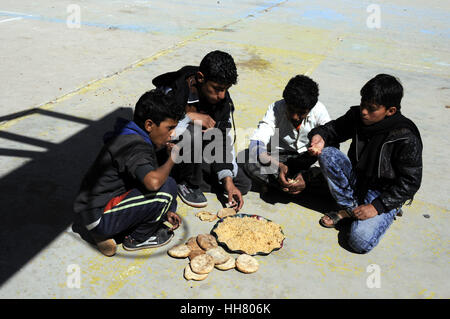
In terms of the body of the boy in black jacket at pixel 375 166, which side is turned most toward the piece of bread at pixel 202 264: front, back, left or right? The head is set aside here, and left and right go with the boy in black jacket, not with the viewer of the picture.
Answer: front

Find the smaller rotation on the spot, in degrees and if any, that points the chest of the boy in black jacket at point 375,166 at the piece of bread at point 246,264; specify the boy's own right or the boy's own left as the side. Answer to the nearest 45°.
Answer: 0° — they already face it

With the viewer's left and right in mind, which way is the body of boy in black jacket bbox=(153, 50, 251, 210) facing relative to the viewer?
facing the viewer and to the right of the viewer

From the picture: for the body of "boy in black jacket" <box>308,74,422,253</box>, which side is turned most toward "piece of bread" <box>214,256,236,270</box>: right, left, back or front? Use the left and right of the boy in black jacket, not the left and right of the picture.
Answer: front

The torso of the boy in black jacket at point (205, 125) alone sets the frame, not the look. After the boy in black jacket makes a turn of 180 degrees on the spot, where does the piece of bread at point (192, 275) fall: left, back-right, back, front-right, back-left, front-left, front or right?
back-left

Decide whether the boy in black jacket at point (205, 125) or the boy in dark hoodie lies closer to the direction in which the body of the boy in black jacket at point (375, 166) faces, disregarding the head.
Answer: the boy in dark hoodie

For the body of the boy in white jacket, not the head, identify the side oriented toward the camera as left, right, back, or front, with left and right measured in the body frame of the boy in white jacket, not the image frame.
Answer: front

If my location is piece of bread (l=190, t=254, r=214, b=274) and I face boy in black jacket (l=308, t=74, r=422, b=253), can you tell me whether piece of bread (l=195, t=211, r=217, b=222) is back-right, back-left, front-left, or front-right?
front-left

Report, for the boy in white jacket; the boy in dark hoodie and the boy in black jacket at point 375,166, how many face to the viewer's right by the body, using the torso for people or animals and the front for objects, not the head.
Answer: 1

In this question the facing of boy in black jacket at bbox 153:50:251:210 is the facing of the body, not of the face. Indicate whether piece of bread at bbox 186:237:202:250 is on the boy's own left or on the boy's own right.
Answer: on the boy's own right

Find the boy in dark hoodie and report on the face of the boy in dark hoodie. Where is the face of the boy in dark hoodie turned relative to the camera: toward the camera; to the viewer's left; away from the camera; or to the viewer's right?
to the viewer's right

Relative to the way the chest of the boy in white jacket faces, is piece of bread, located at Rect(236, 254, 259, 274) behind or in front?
in front

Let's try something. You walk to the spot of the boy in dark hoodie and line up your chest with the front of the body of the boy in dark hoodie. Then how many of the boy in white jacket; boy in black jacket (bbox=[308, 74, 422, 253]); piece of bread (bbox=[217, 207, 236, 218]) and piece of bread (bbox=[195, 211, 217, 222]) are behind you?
0

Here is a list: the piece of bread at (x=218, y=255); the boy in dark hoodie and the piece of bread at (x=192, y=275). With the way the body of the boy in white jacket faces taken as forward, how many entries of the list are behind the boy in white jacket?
0

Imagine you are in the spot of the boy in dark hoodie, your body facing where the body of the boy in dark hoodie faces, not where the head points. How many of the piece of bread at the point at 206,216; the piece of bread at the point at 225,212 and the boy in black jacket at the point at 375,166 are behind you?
0

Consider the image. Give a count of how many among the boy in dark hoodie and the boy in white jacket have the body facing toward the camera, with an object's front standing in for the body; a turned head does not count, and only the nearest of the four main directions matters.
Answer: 1

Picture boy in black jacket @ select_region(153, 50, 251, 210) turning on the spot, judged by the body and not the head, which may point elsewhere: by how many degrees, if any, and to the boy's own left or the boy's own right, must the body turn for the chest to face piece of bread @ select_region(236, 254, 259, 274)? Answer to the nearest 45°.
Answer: approximately 45° to the boy's own right

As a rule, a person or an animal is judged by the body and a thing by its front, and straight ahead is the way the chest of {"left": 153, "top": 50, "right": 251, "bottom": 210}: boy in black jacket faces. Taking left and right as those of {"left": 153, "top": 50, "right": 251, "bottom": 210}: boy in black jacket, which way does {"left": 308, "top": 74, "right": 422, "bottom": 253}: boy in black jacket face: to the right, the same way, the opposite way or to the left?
to the right

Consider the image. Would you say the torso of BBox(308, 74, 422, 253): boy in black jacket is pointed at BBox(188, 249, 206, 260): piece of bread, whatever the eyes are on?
yes

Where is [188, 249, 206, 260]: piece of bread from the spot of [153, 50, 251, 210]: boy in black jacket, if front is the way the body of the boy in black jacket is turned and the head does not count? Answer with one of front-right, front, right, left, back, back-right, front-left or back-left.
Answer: front-right
